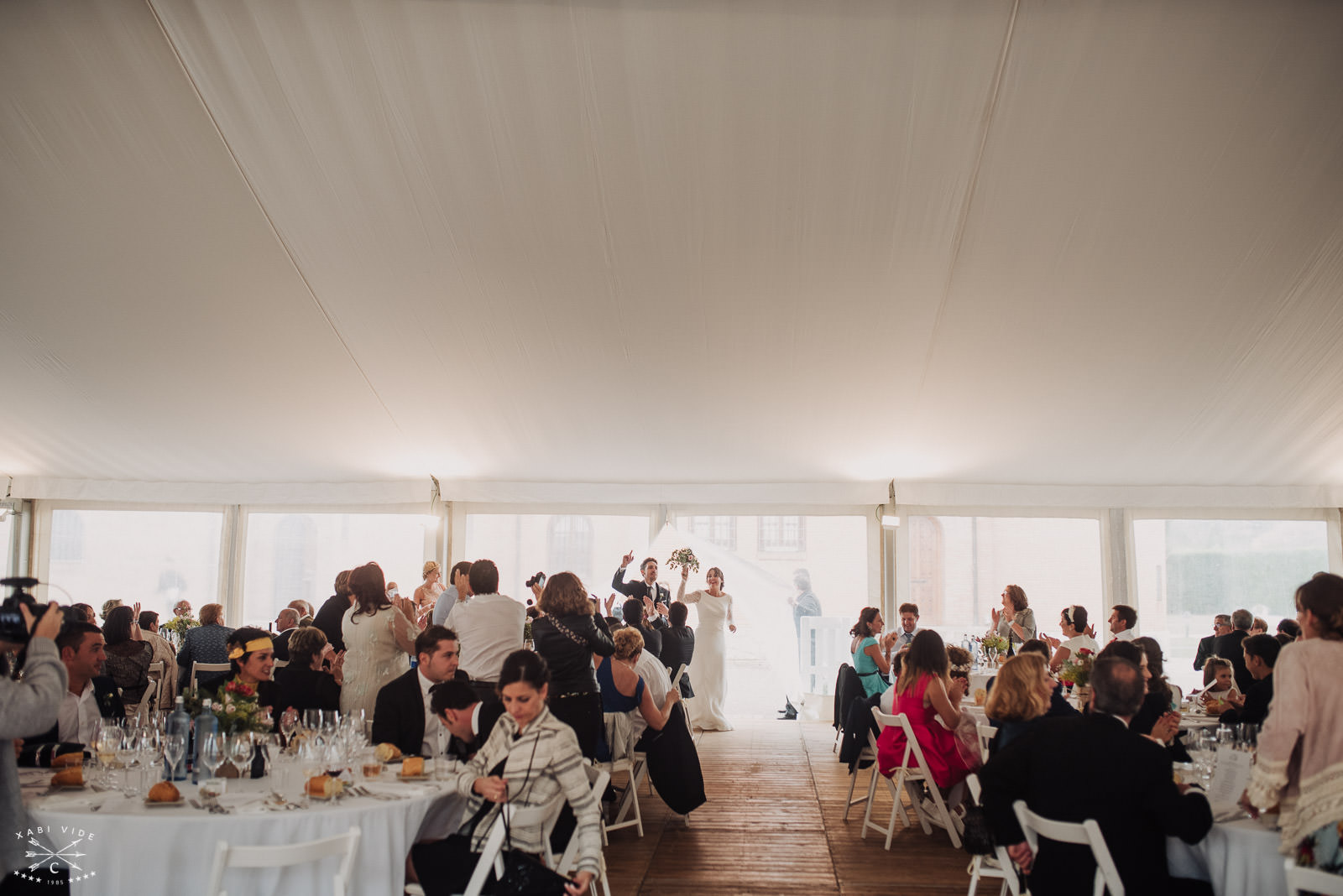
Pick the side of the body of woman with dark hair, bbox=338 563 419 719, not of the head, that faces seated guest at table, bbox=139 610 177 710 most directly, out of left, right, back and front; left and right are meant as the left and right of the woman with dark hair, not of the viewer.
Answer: left

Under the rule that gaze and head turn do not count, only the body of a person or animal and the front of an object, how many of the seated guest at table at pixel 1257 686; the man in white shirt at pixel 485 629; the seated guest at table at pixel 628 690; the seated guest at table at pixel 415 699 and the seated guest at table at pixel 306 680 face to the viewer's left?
1

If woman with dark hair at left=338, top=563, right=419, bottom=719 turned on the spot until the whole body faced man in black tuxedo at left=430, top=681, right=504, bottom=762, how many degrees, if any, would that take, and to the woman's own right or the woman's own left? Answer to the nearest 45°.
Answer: approximately 135° to the woman's own right

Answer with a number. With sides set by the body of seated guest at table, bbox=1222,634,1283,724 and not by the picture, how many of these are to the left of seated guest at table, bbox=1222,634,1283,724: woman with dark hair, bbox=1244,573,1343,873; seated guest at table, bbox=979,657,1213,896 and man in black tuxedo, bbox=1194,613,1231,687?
2

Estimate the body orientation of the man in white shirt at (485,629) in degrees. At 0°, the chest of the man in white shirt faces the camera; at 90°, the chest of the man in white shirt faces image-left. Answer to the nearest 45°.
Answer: approximately 180°

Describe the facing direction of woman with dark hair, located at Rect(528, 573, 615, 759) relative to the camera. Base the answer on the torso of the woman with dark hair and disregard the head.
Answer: away from the camera

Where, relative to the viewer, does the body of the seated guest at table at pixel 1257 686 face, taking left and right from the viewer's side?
facing to the left of the viewer

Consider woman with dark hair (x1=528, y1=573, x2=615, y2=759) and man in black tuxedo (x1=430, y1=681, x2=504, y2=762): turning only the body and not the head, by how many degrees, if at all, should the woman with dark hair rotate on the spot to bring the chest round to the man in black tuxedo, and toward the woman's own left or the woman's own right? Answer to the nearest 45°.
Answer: approximately 180°

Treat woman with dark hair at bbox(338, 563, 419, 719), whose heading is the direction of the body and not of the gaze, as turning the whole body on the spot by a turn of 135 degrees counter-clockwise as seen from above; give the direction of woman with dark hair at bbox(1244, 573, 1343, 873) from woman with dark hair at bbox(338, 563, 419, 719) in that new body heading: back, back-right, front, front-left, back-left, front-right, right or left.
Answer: back-left

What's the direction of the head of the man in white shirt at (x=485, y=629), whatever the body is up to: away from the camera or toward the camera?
away from the camera

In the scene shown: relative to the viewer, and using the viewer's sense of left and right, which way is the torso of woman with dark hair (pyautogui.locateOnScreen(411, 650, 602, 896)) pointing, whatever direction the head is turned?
facing the viewer and to the left of the viewer
